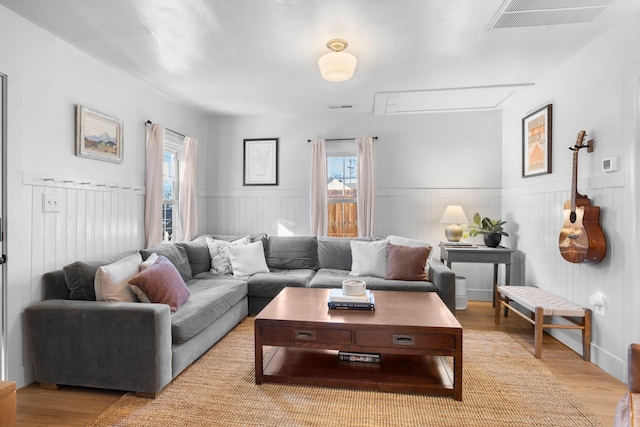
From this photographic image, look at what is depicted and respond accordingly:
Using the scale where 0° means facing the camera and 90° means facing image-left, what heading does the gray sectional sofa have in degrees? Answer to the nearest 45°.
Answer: approximately 315°

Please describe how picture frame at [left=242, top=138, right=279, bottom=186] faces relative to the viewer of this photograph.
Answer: facing the viewer

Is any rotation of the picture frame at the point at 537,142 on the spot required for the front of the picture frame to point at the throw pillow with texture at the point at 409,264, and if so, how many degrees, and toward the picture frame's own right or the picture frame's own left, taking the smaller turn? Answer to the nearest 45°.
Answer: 0° — it already faces it

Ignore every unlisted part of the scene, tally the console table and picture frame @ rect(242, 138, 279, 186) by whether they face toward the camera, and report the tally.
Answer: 2

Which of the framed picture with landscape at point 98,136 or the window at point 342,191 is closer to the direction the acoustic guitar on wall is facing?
the framed picture with landscape

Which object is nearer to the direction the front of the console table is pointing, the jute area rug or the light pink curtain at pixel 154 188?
the jute area rug

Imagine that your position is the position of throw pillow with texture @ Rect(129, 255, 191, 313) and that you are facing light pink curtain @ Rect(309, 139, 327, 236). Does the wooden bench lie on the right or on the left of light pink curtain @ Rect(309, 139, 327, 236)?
right

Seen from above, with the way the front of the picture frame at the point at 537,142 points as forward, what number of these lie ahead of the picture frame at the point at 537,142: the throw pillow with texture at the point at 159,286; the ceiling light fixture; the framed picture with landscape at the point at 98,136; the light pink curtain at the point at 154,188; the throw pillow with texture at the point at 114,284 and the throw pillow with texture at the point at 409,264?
6

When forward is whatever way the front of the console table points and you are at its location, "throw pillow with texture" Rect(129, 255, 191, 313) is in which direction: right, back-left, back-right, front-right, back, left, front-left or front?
front-right

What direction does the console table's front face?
toward the camera

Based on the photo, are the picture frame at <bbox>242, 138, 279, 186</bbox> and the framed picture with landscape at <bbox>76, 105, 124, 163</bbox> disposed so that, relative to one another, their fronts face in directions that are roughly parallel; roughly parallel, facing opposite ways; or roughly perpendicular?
roughly perpendicular

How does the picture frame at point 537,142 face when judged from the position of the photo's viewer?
facing the viewer and to the left of the viewer

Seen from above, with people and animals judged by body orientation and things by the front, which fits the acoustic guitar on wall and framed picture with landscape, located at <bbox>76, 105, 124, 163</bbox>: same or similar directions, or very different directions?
very different directions

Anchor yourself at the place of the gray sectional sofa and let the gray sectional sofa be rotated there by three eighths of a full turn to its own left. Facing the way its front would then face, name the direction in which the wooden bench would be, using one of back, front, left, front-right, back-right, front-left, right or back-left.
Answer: right
